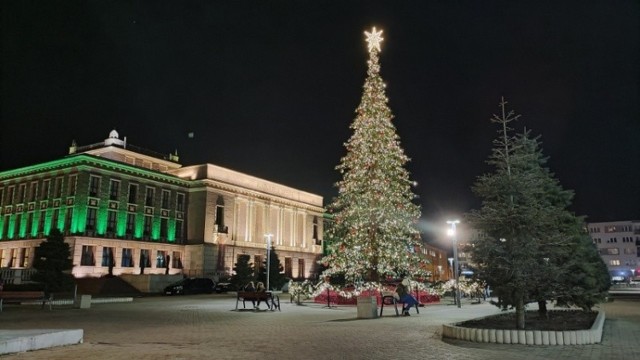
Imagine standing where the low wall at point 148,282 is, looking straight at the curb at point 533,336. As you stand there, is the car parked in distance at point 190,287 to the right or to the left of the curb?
left

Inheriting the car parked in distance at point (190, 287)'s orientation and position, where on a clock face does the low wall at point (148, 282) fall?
The low wall is roughly at 1 o'clock from the car parked in distance.

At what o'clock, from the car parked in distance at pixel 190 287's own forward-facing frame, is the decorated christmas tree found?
The decorated christmas tree is roughly at 8 o'clock from the car parked in distance.

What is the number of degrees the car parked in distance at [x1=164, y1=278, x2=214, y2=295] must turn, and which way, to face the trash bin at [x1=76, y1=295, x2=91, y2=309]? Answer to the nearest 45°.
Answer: approximately 90° to its left

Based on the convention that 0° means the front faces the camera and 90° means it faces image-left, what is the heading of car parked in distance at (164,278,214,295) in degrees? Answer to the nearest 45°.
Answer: approximately 90°

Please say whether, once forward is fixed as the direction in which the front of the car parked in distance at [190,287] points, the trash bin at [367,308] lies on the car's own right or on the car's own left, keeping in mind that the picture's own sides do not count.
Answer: on the car's own left

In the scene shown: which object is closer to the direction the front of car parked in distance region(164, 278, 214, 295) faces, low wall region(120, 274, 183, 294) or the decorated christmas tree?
the low wall

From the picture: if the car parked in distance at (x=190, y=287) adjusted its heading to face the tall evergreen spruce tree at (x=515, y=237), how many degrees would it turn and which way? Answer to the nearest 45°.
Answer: approximately 90° to its left

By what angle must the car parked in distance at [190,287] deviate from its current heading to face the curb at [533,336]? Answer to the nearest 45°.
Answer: approximately 90° to its left

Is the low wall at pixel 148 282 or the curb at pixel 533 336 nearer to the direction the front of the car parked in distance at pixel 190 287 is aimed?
the low wall
